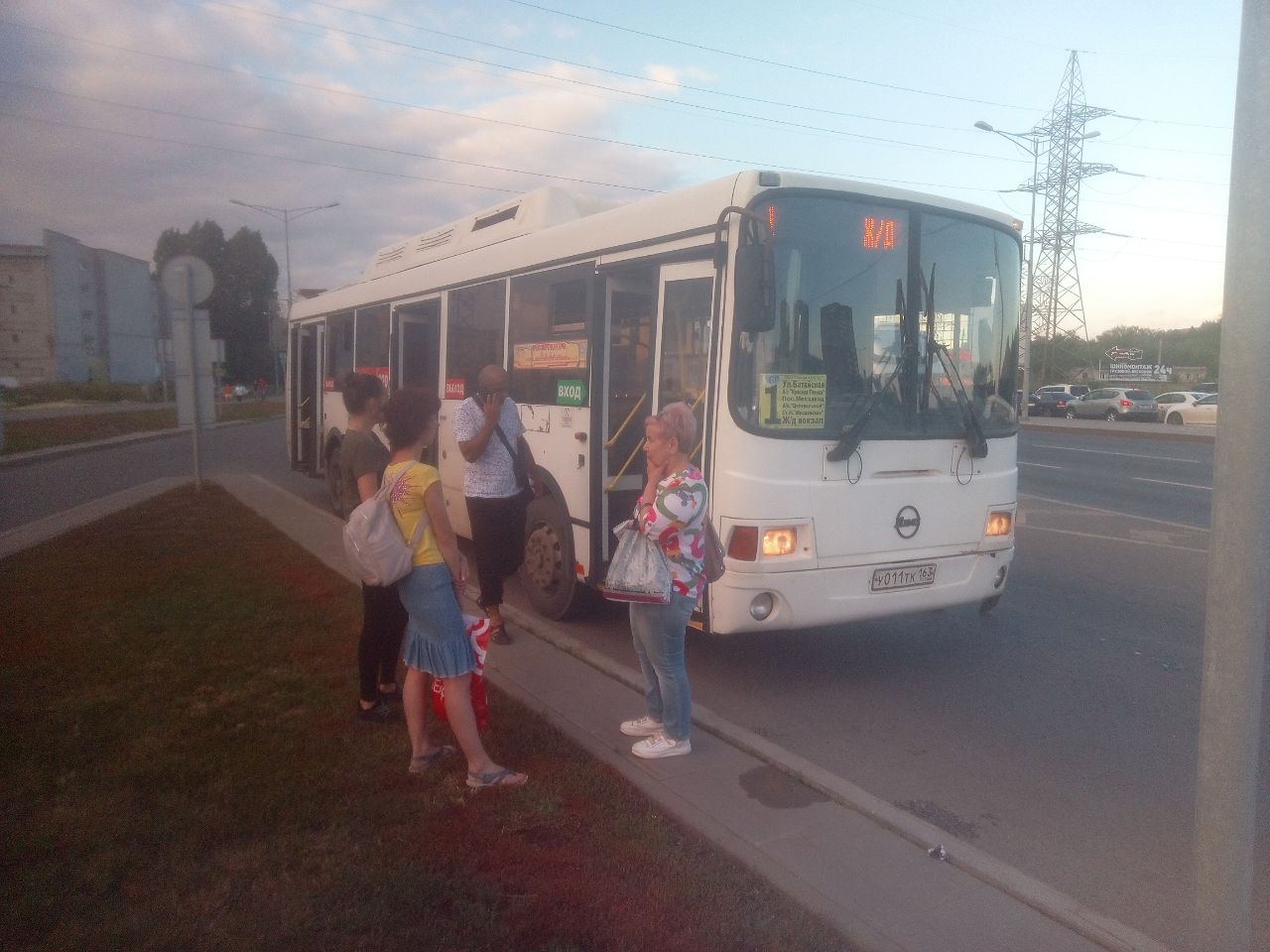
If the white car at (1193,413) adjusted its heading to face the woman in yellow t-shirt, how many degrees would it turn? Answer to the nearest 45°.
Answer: approximately 90° to its left

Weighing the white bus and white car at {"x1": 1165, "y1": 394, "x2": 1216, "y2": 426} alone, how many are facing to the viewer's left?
1

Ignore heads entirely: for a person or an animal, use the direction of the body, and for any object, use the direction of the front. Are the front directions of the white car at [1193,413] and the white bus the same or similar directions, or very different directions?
very different directions

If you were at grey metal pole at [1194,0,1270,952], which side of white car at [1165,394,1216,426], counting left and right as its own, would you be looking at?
left

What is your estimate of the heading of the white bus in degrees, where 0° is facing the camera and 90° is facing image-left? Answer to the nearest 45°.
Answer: approximately 315°

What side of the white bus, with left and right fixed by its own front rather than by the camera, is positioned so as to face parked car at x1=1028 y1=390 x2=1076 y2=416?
left

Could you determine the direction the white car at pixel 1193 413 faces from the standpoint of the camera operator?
facing to the left of the viewer

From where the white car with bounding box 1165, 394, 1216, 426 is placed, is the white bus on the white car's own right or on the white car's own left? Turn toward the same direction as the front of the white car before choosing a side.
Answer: on the white car's own left
